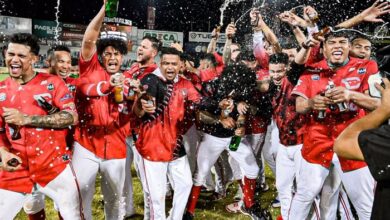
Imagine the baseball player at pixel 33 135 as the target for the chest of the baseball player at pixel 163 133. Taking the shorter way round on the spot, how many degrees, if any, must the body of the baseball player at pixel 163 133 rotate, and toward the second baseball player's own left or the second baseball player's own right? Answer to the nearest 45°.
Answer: approximately 45° to the second baseball player's own right

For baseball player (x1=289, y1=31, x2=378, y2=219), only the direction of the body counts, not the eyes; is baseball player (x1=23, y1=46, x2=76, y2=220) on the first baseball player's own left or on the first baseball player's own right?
on the first baseball player's own right

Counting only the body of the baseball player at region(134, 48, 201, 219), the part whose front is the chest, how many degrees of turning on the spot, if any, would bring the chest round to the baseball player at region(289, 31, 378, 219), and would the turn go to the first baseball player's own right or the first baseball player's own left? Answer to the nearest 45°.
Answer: approximately 90° to the first baseball player's own left

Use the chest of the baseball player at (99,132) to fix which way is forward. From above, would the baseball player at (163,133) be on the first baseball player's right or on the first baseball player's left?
on the first baseball player's left

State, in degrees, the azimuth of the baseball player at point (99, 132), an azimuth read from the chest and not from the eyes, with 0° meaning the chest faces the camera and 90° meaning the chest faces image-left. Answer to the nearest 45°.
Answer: approximately 0°

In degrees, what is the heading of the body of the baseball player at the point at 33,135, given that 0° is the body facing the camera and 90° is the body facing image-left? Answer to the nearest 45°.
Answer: approximately 45°

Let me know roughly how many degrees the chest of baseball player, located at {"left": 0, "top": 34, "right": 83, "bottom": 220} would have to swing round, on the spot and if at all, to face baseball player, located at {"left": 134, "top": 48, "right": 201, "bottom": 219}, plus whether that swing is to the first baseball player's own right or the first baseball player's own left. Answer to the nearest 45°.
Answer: approximately 135° to the first baseball player's own left
